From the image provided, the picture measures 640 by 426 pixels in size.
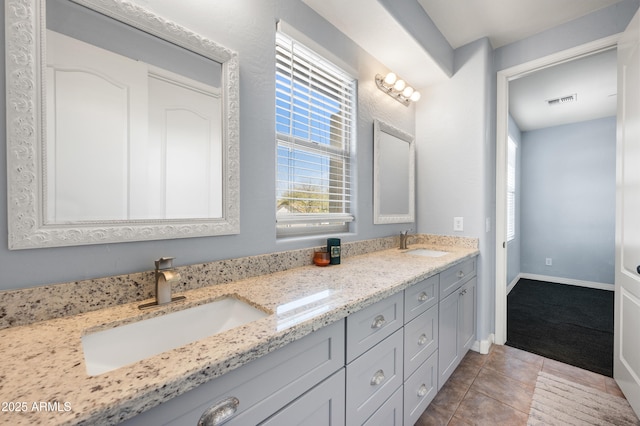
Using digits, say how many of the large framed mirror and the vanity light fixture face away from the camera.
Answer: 0

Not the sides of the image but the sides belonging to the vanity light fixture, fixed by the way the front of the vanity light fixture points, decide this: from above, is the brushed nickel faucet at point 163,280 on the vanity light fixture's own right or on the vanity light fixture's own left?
on the vanity light fixture's own right

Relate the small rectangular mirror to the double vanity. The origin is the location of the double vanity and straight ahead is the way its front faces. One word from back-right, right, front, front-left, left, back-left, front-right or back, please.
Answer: left

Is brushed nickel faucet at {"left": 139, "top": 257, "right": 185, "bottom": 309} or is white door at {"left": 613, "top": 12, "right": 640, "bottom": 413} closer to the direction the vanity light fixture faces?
the white door

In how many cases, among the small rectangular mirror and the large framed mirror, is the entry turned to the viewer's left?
0

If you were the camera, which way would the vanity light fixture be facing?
facing the viewer and to the right of the viewer

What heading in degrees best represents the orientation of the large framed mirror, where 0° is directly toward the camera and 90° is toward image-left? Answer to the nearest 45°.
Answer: approximately 315°

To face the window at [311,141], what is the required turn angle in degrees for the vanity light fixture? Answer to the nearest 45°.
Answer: approximately 90° to its right

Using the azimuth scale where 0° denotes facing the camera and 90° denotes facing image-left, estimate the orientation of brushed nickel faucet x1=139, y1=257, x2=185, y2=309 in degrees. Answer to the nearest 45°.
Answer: approximately 315°
